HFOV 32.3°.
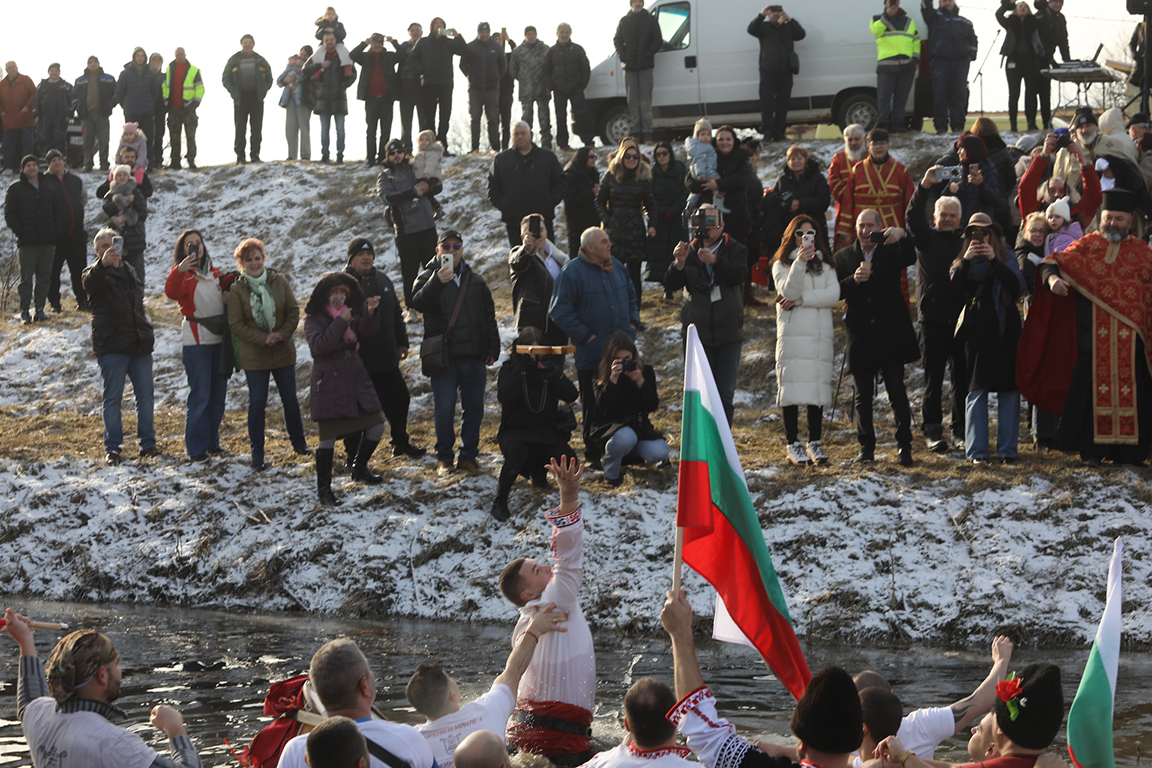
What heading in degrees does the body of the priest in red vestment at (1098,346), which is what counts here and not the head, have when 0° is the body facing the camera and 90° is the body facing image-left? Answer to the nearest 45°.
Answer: approximately 0°

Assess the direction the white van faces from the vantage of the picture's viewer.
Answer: facing to the left of the viewer

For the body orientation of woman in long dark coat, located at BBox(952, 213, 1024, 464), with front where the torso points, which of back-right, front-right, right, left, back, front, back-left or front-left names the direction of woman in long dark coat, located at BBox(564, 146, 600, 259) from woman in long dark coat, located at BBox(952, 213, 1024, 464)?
back-right

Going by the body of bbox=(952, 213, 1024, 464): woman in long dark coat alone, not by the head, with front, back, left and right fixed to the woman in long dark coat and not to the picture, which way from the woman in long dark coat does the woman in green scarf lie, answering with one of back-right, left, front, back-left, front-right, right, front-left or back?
right

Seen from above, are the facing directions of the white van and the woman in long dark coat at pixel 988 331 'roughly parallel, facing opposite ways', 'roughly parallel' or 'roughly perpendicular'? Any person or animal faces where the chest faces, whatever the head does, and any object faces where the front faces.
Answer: roughly perpendicular

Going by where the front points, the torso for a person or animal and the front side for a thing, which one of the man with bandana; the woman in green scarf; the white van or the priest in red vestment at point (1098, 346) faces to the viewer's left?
the white van

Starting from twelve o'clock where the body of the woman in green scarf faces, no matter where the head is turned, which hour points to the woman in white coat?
The woman in white coat is roughly at 10 o'clock from the woman in green scarf.
